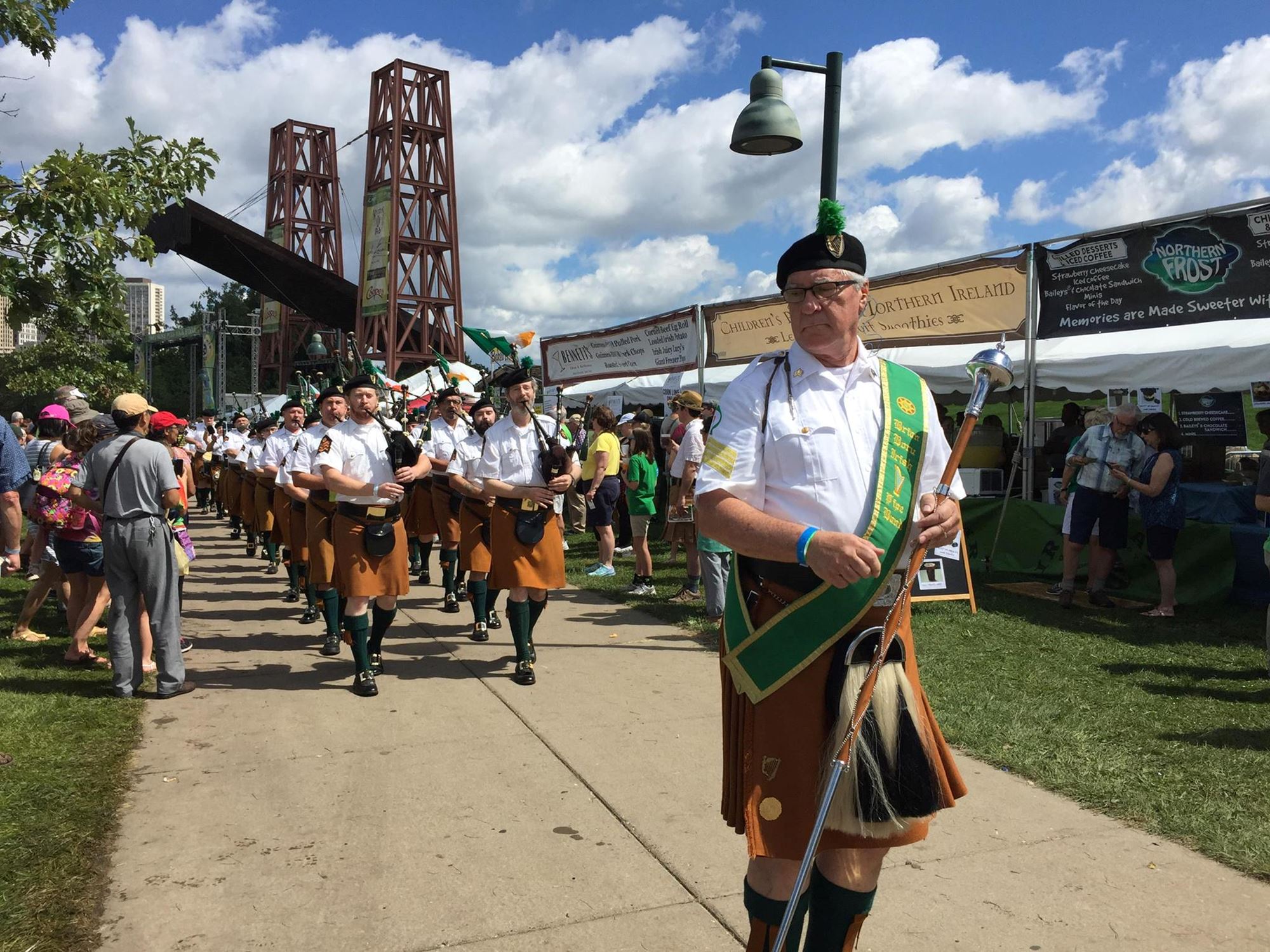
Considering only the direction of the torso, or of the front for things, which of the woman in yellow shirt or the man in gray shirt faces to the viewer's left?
the woman in yellow shirt

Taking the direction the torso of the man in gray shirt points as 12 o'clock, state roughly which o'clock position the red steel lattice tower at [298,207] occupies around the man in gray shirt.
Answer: The red steel lattice tower is roughly at 11 o'clock from the man in gray shirt.

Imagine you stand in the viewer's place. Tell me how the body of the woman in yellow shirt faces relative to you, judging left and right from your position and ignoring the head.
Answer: facing to the left of the viewer

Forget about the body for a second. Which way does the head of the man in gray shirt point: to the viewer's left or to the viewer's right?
to the viewer's right

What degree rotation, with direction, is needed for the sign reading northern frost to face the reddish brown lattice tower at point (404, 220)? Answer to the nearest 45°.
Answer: approximately 90° to its right

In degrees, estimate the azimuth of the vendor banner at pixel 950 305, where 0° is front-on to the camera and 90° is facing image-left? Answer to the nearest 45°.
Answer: approximately 45°

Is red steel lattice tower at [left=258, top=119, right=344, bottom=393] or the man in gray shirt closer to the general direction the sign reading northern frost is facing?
the man in gray shirt

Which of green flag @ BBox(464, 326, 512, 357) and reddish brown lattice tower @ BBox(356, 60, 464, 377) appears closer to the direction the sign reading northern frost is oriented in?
the green flag

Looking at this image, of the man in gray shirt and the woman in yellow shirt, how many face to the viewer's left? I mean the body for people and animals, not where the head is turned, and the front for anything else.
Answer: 1

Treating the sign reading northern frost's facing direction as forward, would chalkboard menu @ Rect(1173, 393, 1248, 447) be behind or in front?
behind

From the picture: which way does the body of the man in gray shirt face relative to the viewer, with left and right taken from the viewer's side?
facing away from the viewer and to the right of the viewer
